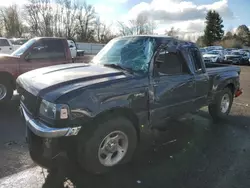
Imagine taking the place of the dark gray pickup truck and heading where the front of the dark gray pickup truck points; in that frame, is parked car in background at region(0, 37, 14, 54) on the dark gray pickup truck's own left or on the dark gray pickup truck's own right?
on the dark gray pickup truck's own right

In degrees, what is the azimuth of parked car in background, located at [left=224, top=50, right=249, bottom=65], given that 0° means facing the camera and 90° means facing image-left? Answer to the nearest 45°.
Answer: approximately 45°

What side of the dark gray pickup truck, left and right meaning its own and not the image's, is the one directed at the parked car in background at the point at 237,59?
back

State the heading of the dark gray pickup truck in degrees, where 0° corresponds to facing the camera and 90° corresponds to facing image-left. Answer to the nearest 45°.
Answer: approximately 45°
